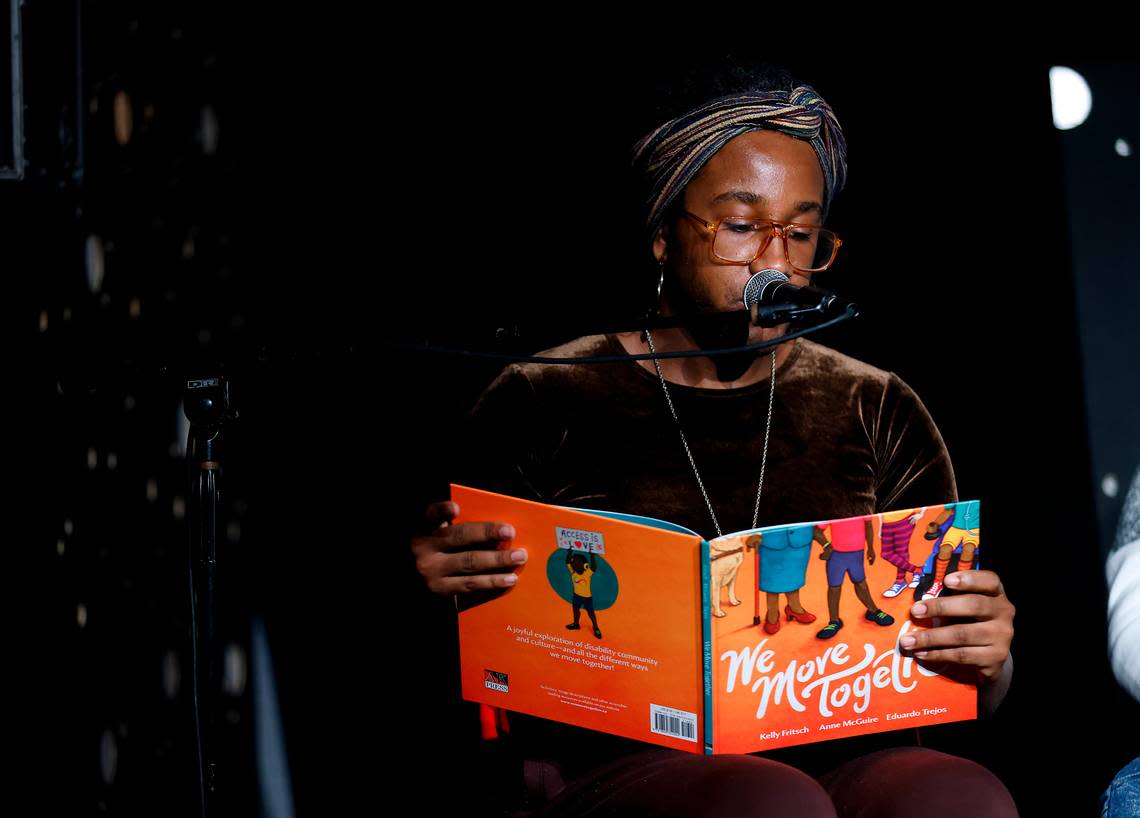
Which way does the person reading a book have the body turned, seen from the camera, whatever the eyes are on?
toward the camera

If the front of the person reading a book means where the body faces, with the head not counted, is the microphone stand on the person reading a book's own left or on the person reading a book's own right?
on the person reading a book's own right
